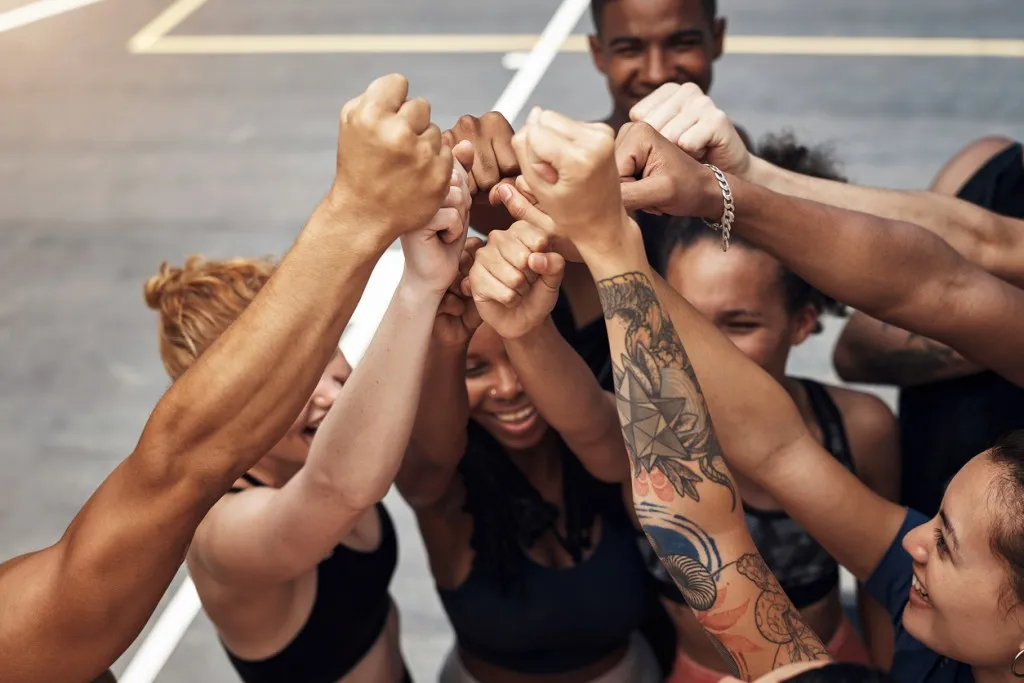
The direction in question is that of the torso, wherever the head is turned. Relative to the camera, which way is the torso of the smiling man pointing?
toward the camera

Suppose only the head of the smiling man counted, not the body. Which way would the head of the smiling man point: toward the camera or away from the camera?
toward the camera
